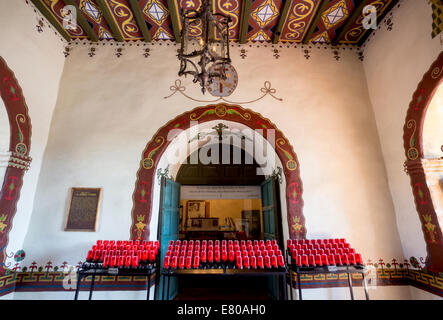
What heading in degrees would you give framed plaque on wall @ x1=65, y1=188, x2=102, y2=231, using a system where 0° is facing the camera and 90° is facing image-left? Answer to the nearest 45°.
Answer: approximately 0°

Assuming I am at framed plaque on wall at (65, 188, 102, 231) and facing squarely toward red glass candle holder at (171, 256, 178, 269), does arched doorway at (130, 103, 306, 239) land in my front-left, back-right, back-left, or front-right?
front-left

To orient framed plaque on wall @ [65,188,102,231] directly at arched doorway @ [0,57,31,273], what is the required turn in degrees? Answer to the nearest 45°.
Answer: approximately 90° to its right

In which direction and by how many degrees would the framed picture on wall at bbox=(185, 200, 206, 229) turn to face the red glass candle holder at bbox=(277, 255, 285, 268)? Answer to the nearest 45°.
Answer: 0° — it already faces it

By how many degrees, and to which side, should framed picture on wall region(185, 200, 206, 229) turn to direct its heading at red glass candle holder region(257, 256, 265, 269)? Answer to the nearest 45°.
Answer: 0° — it already faces it

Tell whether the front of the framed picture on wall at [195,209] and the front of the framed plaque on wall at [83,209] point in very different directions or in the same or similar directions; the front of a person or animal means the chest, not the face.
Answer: same or similar directions

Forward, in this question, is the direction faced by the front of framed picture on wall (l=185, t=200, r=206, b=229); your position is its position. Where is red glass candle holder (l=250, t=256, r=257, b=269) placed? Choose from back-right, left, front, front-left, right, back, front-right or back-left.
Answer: front

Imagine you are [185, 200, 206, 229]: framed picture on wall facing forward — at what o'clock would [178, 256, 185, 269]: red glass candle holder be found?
The red glass candle holder is roughly at 12 o'clock from the framed picture on wall.

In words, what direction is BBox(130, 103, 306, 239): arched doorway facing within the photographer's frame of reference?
facing the viewer

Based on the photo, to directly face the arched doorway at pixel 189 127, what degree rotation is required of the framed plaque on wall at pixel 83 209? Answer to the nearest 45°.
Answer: approximately 45° to its left

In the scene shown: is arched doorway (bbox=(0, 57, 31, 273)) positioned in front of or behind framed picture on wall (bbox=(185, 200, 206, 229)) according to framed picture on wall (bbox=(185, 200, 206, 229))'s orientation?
in front

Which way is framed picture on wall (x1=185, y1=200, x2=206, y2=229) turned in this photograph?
toward the camera

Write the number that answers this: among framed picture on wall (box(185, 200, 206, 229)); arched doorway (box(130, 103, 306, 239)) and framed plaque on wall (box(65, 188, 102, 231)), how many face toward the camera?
3

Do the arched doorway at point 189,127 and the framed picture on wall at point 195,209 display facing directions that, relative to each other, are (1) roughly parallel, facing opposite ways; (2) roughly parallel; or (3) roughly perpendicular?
roughly parallel
